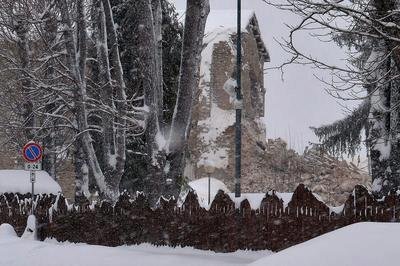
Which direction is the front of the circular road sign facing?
toward the camera

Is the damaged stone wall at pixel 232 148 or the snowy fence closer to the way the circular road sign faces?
the snowy fence

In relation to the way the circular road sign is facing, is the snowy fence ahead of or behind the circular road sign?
ahead

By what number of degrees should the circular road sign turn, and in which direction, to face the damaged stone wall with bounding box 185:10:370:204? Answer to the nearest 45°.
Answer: approximately 135° to its left
